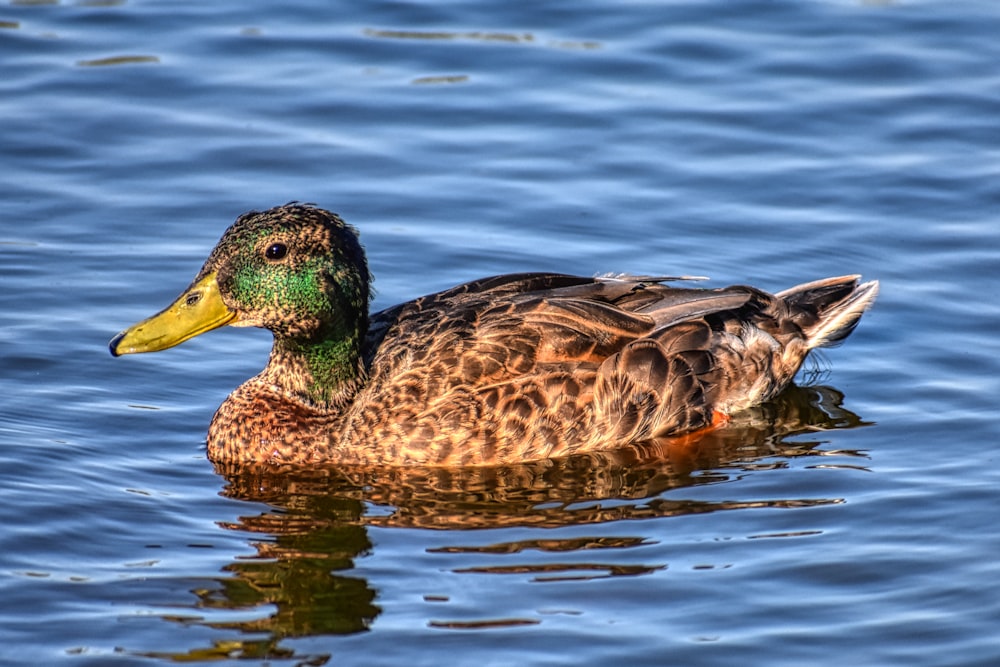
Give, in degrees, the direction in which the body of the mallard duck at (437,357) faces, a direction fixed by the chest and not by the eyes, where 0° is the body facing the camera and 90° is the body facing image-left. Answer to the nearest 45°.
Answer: approximately 90°
